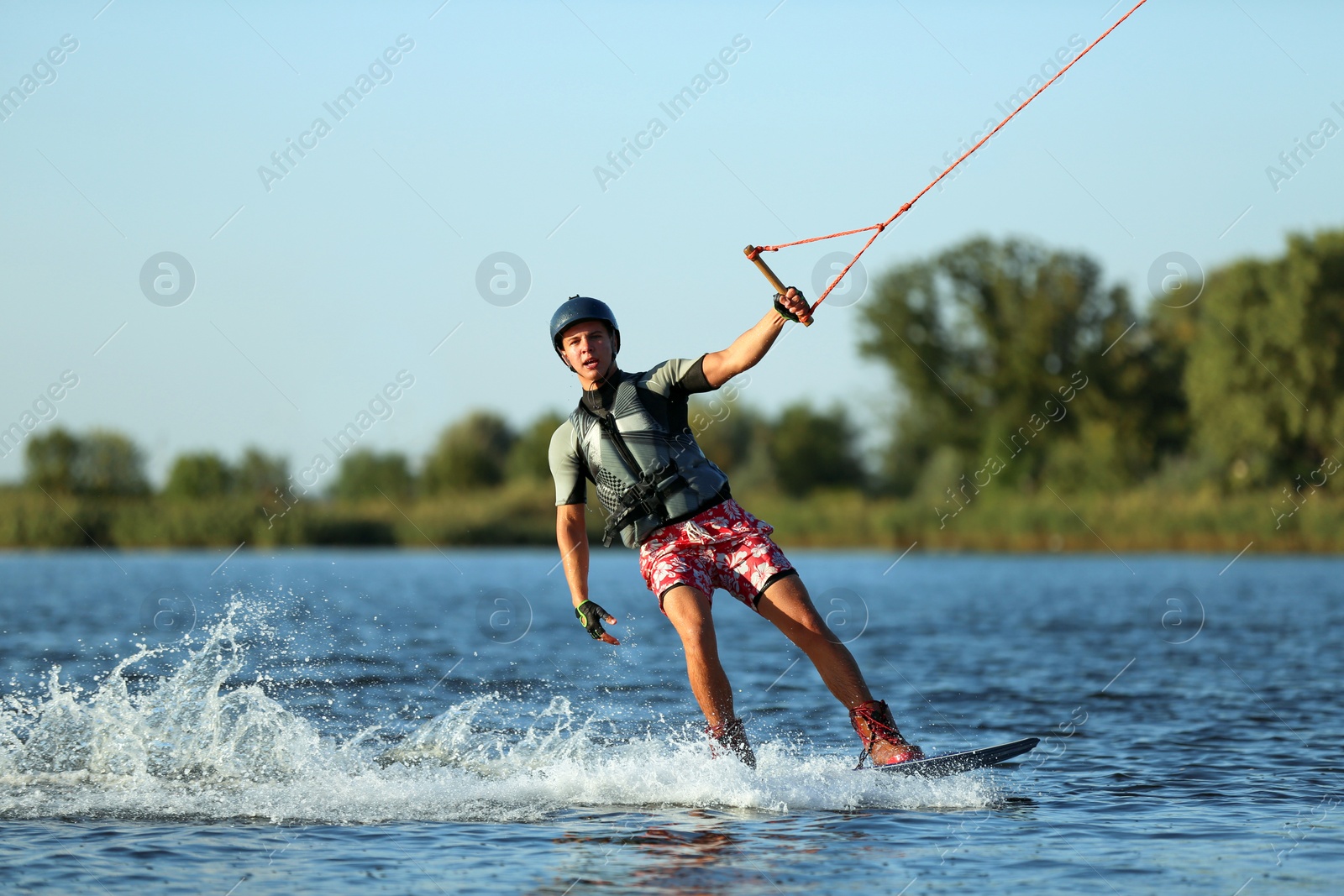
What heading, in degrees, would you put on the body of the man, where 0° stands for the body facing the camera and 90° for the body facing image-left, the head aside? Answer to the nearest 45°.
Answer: approximately 0°

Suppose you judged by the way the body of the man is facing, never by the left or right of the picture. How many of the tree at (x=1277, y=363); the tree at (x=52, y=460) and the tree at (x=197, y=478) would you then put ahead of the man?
0

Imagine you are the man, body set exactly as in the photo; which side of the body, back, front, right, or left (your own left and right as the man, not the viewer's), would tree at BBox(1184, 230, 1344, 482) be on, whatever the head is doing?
back

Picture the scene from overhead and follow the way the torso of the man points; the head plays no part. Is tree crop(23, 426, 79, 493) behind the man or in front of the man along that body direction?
behind

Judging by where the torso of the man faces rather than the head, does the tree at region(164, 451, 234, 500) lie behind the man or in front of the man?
behind

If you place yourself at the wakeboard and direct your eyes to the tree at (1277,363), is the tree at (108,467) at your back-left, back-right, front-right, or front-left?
front-left

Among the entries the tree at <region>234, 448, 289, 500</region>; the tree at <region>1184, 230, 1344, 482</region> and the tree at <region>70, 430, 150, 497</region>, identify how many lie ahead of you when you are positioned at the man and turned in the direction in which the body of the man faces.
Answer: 0

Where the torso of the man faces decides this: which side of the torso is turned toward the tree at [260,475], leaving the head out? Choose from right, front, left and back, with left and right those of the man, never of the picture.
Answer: back

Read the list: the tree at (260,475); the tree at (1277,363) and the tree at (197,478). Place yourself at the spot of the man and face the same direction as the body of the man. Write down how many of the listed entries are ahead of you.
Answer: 0

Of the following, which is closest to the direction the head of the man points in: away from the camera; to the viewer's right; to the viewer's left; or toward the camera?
toward the camera

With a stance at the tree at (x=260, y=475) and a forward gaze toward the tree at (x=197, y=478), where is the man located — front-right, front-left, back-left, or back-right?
back-left

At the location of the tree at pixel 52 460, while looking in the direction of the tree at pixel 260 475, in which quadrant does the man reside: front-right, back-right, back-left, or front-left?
front-right
